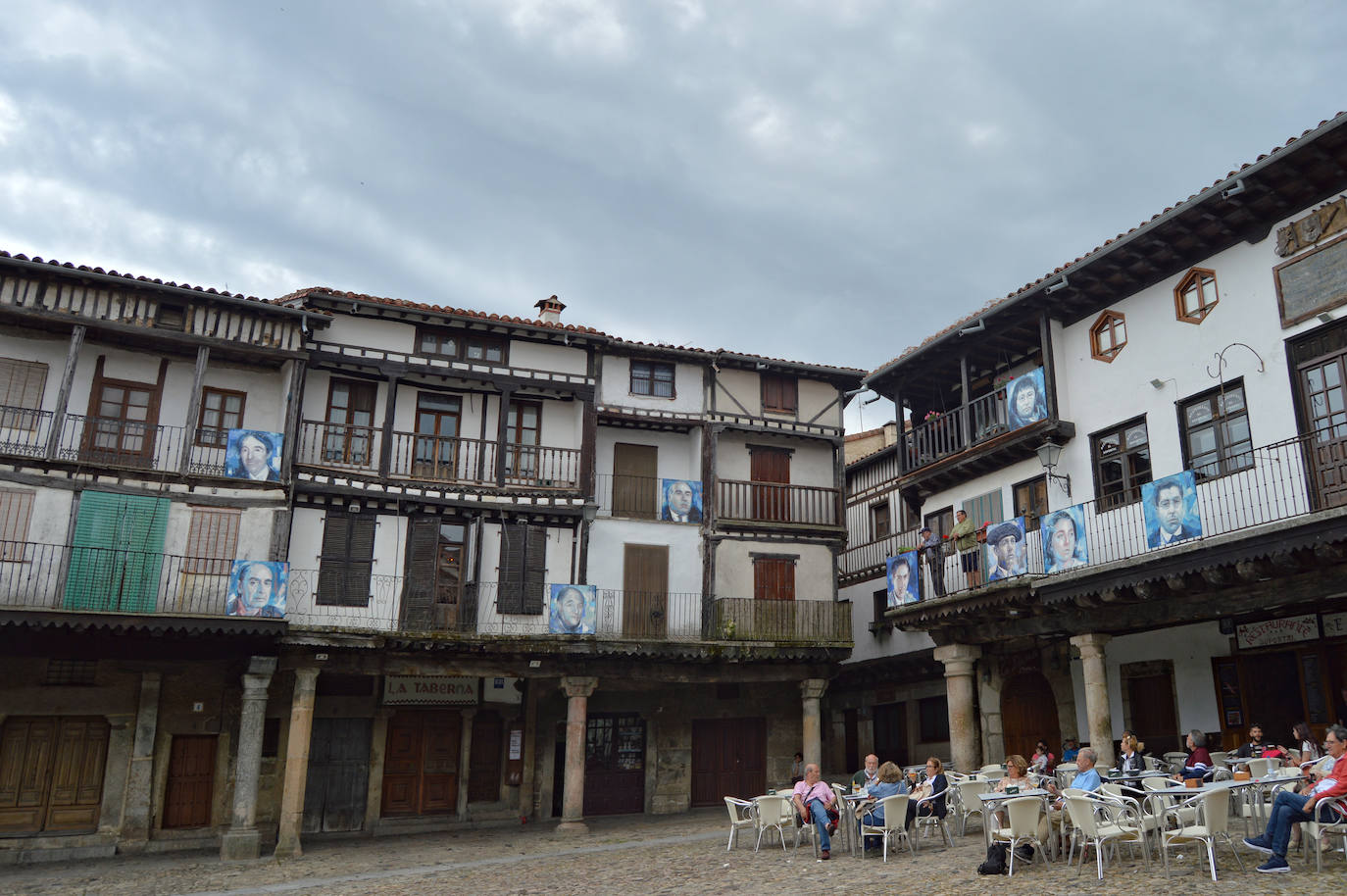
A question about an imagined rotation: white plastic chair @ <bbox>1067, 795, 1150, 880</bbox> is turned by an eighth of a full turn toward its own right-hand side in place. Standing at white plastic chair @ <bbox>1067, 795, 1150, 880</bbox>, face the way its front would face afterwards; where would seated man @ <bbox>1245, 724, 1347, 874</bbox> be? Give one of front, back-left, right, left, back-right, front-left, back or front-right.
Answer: front

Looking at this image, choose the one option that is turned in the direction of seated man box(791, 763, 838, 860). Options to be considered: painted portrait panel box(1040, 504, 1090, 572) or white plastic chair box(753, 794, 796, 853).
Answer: the painted portrait panel

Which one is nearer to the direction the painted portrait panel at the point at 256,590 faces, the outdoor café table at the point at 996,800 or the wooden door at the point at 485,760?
the outdoor café table

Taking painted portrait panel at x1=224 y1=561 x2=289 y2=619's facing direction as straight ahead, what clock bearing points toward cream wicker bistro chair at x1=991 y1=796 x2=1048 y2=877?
The cream wicker bistro chair is roughly at 11 o'clock from the painted portrait panel.

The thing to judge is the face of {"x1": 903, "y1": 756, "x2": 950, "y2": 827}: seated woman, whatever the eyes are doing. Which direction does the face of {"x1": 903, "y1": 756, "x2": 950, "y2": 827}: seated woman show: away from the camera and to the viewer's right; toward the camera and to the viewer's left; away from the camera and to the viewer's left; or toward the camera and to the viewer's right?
toward the camera and to the viewer's left

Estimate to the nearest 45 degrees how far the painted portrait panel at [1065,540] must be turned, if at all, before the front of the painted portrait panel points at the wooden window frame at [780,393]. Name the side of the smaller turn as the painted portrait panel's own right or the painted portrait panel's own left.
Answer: approximately 90° to the painted portrait panel's own right

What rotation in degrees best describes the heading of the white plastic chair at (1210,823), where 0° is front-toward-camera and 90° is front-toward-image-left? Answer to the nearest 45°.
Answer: approximately 135°

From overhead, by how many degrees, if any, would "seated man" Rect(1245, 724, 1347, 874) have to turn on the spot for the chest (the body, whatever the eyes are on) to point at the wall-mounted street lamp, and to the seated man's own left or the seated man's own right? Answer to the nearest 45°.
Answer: approximately 45° to the seated man's own right

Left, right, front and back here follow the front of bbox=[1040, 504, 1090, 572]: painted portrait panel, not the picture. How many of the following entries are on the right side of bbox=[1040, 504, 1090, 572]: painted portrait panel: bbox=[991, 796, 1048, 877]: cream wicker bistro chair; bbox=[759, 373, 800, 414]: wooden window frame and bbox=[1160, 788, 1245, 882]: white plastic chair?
1

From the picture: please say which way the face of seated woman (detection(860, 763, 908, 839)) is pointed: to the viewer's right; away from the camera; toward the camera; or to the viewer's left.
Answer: away from the camera
